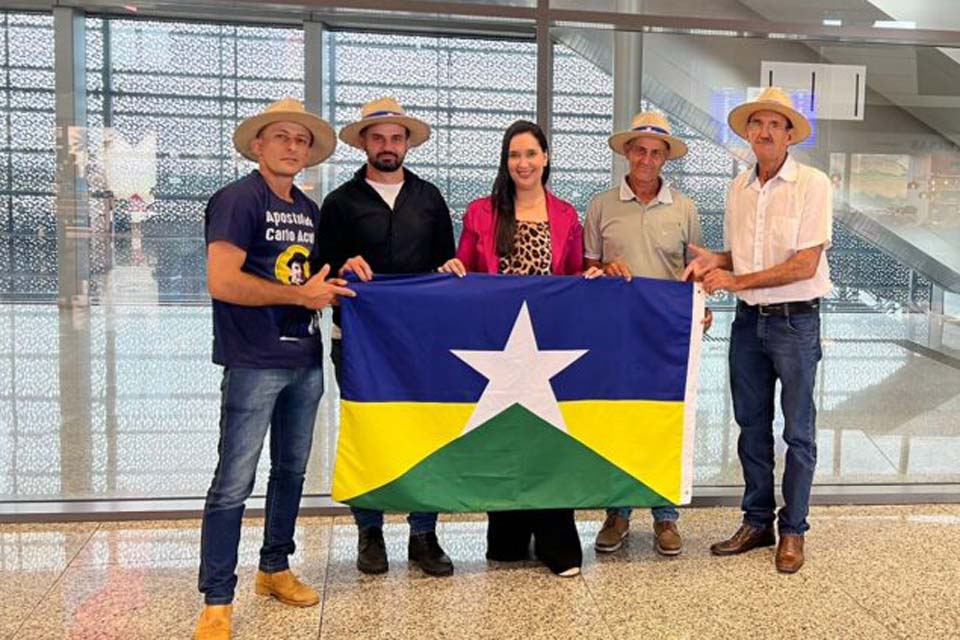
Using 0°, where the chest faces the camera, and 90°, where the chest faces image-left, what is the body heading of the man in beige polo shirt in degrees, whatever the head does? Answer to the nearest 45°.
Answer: approximately 0°

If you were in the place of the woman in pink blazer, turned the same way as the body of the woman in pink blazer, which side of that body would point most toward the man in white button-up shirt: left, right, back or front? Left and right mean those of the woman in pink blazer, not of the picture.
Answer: left

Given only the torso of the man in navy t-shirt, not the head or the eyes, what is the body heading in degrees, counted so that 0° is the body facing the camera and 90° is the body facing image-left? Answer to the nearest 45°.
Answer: approximately 315°

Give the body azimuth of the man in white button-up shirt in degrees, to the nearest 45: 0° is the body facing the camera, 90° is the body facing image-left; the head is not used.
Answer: approximately 45°

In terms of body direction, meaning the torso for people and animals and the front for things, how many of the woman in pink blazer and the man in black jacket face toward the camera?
2

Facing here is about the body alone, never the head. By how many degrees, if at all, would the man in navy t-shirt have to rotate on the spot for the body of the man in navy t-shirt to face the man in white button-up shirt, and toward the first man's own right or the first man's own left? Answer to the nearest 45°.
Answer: approximately 45° to the first man's own left

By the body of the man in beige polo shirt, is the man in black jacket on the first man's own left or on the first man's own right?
on the first man's own right

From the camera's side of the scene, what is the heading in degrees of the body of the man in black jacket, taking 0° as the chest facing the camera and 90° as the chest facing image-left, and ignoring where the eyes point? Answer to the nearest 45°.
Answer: approximately 0°
